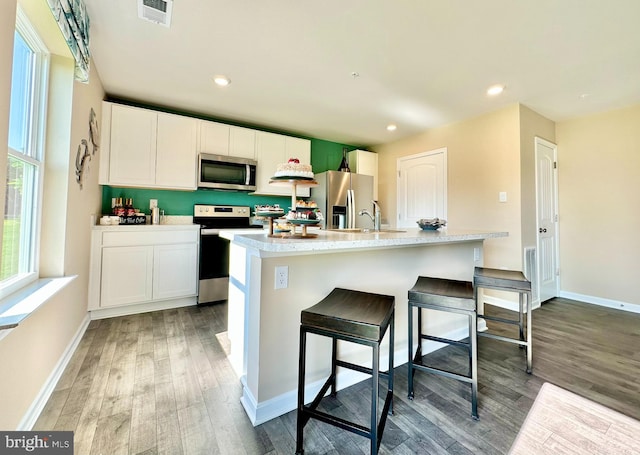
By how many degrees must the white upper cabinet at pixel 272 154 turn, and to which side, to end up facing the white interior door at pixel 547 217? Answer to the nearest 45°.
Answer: approximately 45° to its left

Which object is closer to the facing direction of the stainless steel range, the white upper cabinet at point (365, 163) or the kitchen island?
the kitchen island

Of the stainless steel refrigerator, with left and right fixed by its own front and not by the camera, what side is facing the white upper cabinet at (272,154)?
right

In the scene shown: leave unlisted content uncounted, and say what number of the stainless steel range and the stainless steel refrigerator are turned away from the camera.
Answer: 0

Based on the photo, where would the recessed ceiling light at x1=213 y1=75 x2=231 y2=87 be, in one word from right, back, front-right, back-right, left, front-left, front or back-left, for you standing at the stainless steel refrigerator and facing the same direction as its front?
right

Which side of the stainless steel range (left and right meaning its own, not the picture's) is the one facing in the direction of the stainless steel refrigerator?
left

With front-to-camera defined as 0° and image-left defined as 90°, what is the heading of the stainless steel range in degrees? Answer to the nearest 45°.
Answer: approximately 0°

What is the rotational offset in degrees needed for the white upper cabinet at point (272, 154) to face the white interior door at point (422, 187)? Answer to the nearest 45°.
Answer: approximately 45° to its left
